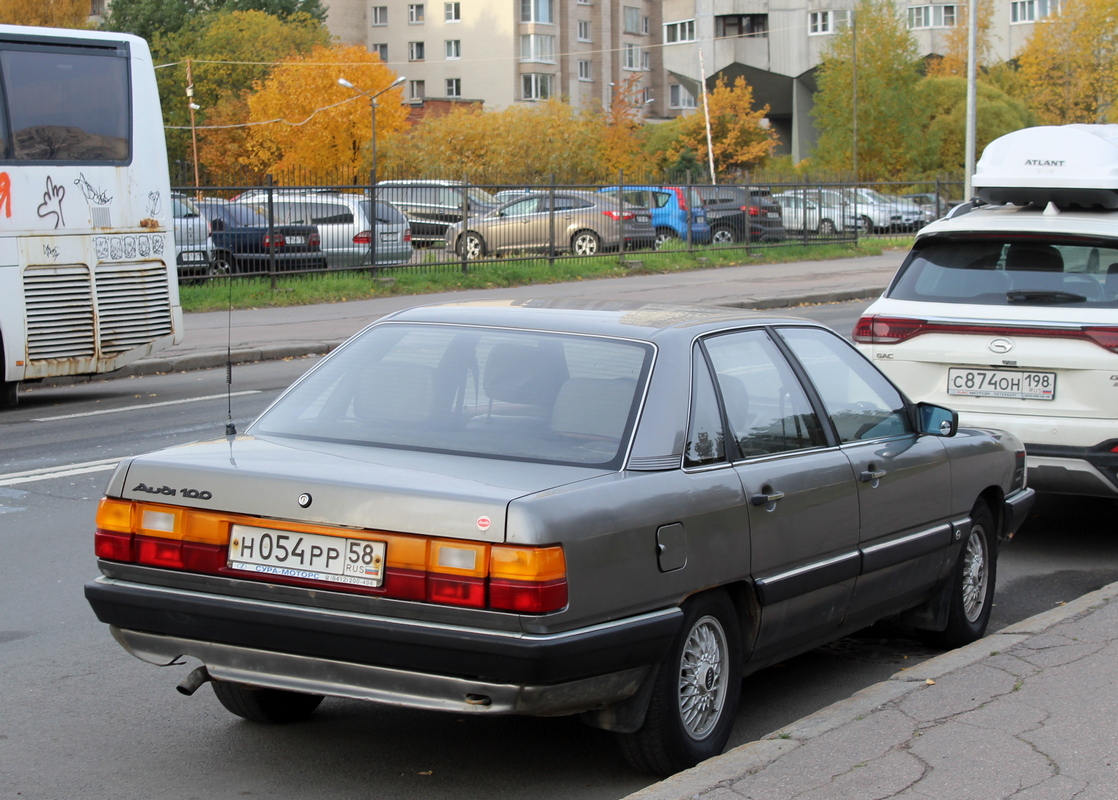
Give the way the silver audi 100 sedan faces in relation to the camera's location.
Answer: facing away from the viewer and to the right of the viewer

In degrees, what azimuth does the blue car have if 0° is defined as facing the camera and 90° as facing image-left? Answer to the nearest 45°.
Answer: approximately 135°

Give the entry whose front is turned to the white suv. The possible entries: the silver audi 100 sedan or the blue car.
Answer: the silver audi 100 sedan

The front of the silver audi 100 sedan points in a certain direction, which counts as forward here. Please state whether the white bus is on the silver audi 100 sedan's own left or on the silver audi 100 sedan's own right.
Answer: on the silver audi 100 sedan's own left

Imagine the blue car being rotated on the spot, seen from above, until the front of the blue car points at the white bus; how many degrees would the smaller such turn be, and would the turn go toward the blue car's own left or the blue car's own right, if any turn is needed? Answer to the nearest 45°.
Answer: approximately 135° to the blue car's own left

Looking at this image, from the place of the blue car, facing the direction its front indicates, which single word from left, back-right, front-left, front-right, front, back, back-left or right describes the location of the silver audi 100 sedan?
back-left
